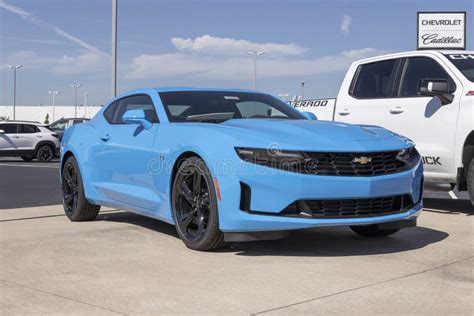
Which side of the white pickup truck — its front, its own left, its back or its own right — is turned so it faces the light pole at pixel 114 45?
back

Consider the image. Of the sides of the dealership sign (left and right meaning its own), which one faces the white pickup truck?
front

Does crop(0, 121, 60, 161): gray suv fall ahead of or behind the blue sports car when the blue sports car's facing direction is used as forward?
behind

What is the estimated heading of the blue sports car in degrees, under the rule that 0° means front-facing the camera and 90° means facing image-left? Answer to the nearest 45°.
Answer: approximately 315°

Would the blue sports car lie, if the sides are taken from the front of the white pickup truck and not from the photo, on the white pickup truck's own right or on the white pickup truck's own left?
on the white pickup truck's own right

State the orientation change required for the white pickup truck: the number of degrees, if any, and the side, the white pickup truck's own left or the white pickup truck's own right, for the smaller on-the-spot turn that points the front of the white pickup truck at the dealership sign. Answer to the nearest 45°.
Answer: approximately 135° to the white pickup truck's own left

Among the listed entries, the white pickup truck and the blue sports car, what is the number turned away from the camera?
0

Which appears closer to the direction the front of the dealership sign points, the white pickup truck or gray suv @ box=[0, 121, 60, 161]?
the white pickup truck

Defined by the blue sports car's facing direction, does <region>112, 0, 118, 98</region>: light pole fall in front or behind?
behind

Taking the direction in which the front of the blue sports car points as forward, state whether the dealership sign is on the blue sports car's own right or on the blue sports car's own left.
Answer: on the blue sports car's own left

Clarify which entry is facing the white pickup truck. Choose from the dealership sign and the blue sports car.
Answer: the dealership sign

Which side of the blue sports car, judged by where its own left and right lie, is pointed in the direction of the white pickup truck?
left
